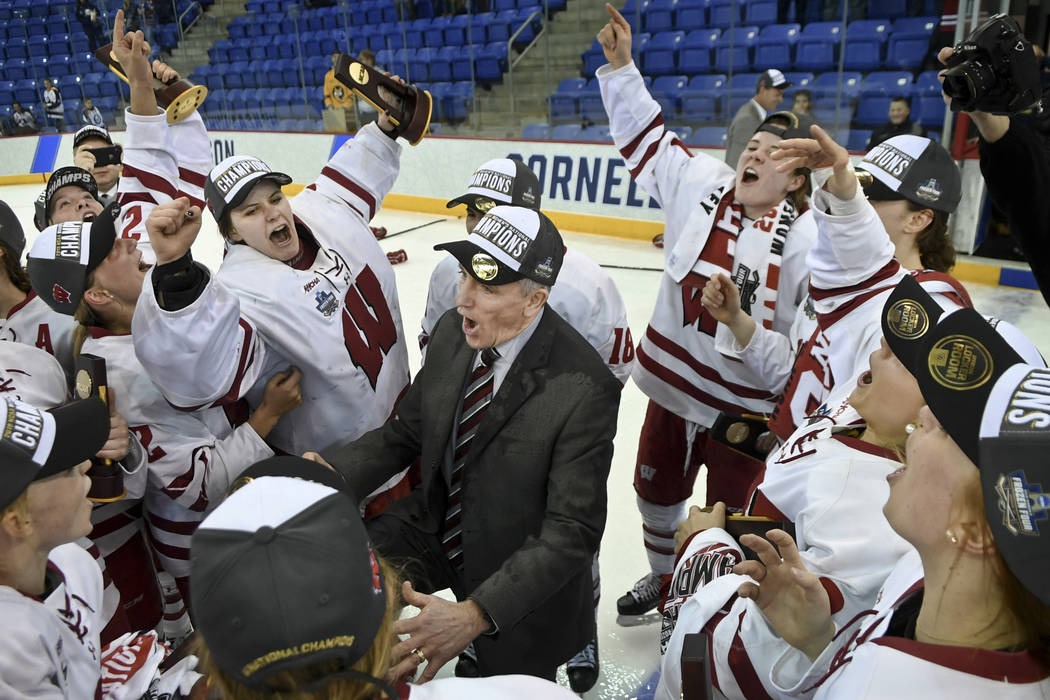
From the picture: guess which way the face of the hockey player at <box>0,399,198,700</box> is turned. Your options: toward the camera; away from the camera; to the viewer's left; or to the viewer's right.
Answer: to the viewer's right

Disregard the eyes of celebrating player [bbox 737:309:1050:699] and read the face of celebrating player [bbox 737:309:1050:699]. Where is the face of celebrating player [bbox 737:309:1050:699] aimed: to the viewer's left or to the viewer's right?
to the viewer's left

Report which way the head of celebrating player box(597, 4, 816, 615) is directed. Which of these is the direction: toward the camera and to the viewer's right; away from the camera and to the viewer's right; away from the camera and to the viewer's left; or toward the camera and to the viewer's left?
toward the camera and to the viewer's left

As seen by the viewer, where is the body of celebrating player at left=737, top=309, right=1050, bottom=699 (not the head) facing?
to the viewer's left

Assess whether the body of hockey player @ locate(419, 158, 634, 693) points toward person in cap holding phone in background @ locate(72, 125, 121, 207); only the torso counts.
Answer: no

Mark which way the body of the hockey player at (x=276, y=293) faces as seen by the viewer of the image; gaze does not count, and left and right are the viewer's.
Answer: facing the viewer and to the right of the viewer

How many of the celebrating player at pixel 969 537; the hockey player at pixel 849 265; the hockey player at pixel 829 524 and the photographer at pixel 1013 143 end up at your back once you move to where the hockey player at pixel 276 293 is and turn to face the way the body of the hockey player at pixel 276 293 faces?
0

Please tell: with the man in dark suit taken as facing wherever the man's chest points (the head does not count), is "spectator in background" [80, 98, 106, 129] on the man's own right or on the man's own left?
on the man's own right

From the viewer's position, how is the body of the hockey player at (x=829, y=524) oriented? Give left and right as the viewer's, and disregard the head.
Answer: facing to the left of the viewer

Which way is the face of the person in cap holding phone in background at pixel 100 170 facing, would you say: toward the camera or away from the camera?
toward the camera

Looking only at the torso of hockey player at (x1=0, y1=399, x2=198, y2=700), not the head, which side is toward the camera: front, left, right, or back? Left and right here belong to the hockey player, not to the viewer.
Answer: right

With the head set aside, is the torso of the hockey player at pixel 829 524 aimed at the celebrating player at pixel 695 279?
no

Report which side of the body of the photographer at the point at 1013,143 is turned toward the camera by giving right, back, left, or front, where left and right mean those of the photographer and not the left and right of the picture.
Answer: left

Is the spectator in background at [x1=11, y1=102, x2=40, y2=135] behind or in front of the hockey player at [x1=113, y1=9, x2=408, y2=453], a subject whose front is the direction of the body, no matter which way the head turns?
behind

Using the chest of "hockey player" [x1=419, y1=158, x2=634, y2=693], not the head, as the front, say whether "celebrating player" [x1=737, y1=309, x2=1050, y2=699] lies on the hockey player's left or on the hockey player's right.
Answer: on the hockey player's left

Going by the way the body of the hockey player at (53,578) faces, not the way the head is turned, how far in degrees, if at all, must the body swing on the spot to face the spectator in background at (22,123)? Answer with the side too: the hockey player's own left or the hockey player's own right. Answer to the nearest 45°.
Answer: approximately 90° to the hockey player's own left

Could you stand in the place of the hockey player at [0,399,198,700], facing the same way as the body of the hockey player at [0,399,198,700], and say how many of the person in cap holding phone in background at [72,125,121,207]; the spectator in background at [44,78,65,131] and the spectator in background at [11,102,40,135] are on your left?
3

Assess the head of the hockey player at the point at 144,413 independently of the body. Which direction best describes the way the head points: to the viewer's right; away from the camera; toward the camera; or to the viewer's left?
to the viewer's right

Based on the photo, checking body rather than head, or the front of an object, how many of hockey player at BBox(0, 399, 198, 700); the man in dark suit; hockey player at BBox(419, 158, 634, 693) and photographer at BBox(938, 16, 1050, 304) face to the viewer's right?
1

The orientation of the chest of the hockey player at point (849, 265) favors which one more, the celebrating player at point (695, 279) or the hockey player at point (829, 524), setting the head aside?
the celebrating player
